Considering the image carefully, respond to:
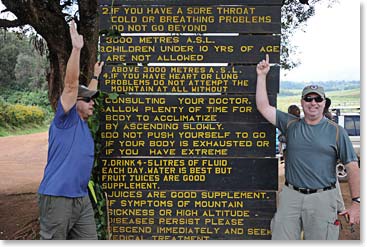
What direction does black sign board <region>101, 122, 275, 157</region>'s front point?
toward the camera

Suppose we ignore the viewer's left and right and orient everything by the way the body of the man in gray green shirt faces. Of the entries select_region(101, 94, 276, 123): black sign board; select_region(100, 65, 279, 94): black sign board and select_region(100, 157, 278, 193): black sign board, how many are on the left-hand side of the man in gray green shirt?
0

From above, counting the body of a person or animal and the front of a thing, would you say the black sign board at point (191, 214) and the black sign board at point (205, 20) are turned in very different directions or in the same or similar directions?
same or similar directions

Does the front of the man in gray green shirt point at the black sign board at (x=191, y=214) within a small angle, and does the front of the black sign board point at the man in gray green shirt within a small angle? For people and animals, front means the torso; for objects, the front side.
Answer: no

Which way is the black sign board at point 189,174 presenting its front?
toward the camera

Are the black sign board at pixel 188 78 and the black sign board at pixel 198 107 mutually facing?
no

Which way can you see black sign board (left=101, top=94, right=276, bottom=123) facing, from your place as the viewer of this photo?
facing the viewer

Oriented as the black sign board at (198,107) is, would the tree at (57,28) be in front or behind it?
behind

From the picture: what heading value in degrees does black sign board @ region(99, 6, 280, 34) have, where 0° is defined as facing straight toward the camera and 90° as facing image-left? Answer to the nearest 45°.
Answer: approximately 0°

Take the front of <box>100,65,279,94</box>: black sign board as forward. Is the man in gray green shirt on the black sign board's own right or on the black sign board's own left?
on the black sign board's own left

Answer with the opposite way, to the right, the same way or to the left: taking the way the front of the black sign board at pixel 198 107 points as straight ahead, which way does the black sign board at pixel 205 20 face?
the same way

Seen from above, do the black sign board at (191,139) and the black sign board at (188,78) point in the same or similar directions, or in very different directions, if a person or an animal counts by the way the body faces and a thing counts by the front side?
same or similar directions

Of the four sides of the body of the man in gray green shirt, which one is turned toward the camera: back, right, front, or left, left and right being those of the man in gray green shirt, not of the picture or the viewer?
front

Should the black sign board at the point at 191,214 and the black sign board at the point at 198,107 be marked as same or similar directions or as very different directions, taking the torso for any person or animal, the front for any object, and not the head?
same or similar directions

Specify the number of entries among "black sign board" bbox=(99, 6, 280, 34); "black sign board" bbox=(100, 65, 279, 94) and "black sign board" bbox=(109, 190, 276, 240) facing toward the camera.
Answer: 3

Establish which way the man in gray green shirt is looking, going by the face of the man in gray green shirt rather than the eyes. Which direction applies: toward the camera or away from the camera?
toward the camera
